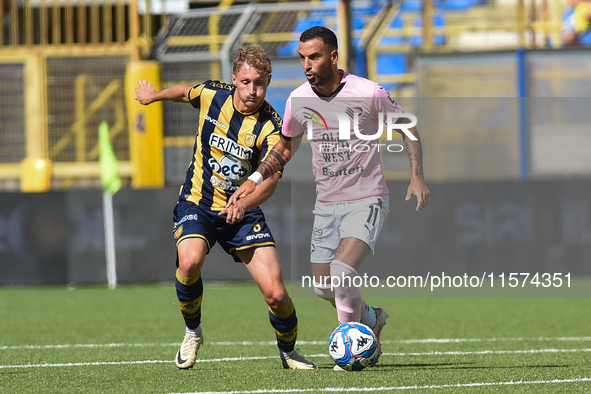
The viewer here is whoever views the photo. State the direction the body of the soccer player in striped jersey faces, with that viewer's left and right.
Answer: facing the viewer

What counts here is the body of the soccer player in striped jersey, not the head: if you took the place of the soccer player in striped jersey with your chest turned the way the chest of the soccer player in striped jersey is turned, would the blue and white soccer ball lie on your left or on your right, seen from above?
on your left

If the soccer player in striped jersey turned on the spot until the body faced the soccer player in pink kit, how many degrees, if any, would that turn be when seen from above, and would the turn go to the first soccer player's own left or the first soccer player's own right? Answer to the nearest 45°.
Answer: approximately 90° to the first soccer player's own left
